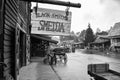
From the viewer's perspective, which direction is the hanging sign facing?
toward the camera
